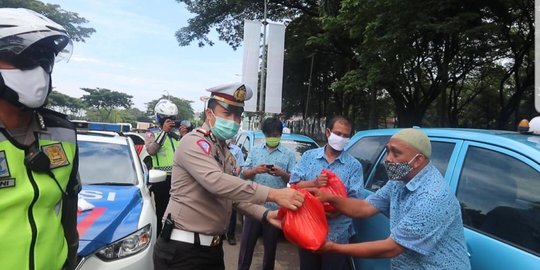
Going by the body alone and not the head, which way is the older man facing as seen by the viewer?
to the viewer's left

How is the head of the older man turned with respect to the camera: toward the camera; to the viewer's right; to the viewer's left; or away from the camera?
to the viewer's left

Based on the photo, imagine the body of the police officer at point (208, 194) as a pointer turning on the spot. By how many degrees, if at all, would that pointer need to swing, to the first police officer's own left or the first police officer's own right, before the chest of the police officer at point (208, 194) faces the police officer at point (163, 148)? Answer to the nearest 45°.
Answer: approximately 135° to the first police officer's own left

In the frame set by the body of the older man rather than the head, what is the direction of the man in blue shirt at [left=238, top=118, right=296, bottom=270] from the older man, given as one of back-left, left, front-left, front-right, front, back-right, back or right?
front-right

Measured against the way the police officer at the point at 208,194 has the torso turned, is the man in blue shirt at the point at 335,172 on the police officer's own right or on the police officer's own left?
on the police officer's own left

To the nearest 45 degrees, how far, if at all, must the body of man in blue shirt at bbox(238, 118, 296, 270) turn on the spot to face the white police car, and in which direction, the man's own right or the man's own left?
approximately 45° to the man's own right

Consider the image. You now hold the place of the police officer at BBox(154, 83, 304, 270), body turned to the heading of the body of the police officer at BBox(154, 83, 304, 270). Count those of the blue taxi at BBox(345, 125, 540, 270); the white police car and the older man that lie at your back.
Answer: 1

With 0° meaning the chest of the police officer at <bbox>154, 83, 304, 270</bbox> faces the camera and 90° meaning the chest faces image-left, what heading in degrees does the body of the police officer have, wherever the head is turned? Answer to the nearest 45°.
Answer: approximately 315°

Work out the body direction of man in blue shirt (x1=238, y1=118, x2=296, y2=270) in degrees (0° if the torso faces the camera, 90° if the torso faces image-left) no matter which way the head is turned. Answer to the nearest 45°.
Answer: approximately 0°

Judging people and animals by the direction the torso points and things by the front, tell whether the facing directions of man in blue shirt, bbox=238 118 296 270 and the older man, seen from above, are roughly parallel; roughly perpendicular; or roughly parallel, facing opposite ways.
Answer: roughly perpendicular
